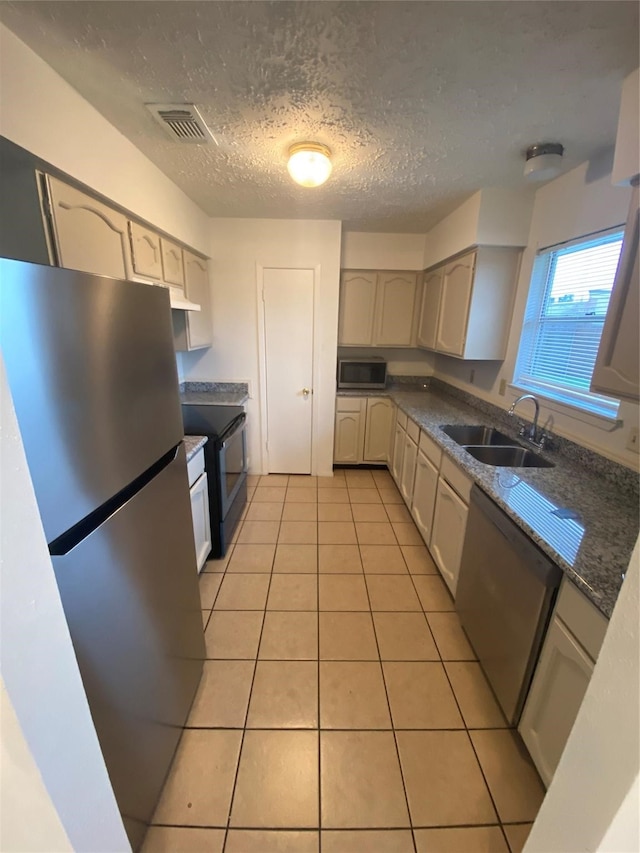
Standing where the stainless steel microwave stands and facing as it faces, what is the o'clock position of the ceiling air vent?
The ceiling air vent is roughly at 1 o'clock from the stainless steel microwave.

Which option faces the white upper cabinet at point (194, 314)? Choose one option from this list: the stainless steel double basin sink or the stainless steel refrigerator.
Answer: the stainless steel double basin sink

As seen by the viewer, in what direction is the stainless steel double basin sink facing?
to the viewer's left

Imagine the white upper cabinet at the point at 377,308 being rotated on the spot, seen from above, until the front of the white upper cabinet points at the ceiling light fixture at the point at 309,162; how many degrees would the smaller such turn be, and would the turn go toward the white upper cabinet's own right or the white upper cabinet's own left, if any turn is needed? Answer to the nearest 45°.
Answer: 0° — it already faces it

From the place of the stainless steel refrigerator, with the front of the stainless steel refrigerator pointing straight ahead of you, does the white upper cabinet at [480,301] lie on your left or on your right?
on your left

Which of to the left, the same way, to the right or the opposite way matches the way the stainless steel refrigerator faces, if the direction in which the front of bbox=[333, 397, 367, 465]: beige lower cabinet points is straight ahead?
to the left

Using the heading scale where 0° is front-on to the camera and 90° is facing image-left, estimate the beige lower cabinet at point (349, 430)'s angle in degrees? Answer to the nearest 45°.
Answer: approximately 0°

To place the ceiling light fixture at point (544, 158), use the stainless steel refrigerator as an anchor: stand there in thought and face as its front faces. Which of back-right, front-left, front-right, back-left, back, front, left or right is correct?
front-left

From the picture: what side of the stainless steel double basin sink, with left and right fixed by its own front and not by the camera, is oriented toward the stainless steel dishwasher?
left

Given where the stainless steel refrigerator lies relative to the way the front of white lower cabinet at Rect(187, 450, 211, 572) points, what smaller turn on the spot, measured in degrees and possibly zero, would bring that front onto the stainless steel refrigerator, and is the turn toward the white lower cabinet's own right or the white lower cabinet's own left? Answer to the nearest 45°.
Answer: approximately 90° to the white lower cabinet's own right

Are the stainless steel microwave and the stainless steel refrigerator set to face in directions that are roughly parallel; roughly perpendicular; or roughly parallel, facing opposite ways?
roughly perpendicular

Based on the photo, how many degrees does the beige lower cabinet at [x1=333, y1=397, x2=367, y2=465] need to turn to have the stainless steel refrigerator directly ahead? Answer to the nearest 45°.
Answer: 0° — it already faces it

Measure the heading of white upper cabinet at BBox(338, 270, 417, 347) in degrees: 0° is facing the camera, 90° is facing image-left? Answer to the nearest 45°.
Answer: approximately 0°
